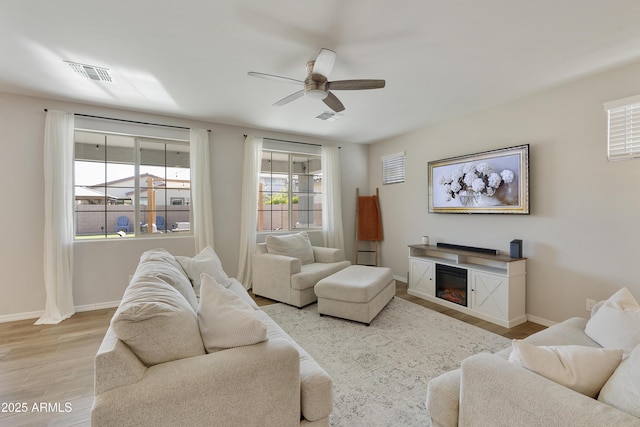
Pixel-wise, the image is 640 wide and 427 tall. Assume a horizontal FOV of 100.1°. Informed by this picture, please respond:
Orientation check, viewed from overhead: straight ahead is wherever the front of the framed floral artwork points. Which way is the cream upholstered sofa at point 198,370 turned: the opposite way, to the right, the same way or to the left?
the opposite way

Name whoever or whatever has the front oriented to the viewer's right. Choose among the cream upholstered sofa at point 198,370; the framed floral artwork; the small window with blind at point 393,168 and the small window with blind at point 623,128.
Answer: the cream upholstered sofa

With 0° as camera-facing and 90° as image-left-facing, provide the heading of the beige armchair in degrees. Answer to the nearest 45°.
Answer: approximately 315°

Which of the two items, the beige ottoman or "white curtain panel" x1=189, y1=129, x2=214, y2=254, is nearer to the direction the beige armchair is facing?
the beige ottoman

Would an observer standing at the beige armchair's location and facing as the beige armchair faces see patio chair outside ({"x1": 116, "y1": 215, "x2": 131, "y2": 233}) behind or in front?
behind

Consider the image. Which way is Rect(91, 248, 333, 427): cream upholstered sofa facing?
to the viewer's right

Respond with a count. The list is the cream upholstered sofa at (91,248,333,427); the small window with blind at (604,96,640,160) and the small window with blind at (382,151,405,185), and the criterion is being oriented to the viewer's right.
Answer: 1

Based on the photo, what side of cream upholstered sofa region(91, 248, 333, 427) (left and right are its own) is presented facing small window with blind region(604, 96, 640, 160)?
front

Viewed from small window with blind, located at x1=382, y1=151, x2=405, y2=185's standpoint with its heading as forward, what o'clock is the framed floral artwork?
The framed floral artwork is roughly at 9 o'clock from the small window with blind.
